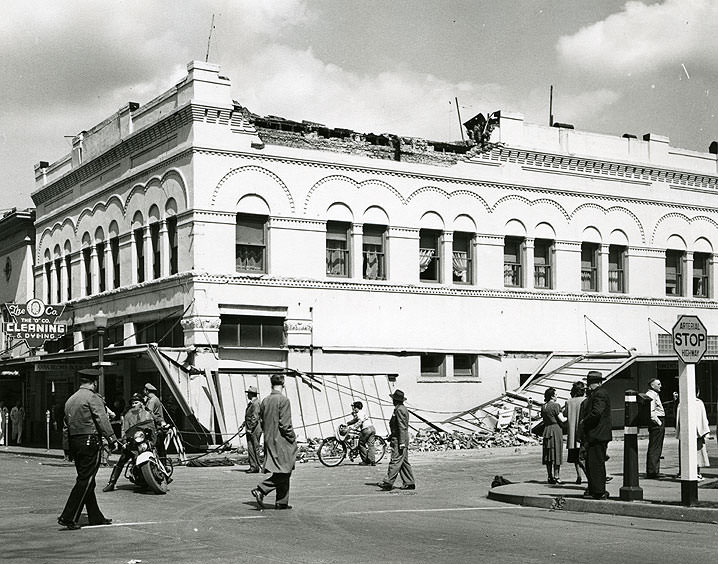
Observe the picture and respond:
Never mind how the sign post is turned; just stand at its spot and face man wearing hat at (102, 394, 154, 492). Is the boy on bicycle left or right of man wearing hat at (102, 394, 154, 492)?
right

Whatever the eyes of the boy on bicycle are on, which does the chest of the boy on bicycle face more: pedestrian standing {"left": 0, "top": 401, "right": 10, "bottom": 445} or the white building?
the pedestrian standing

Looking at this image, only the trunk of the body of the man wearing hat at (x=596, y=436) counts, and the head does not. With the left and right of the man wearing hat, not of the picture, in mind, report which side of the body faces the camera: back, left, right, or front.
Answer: left

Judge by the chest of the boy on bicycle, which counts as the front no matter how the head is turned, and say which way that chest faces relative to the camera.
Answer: to the viewer's left

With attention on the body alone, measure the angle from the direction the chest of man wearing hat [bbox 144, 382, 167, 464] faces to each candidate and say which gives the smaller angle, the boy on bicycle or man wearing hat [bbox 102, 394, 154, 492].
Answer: the man wearing hat

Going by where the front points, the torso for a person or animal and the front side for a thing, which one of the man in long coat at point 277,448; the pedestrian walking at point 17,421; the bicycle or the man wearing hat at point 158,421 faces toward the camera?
the pedestrian walking

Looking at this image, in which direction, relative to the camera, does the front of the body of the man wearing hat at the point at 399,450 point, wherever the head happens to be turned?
to the viewer's left

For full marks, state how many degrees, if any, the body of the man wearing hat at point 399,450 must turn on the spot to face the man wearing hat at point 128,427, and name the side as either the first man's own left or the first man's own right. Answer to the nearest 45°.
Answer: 0° — they already face them

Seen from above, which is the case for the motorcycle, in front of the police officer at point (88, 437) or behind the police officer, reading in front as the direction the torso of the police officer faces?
in front
